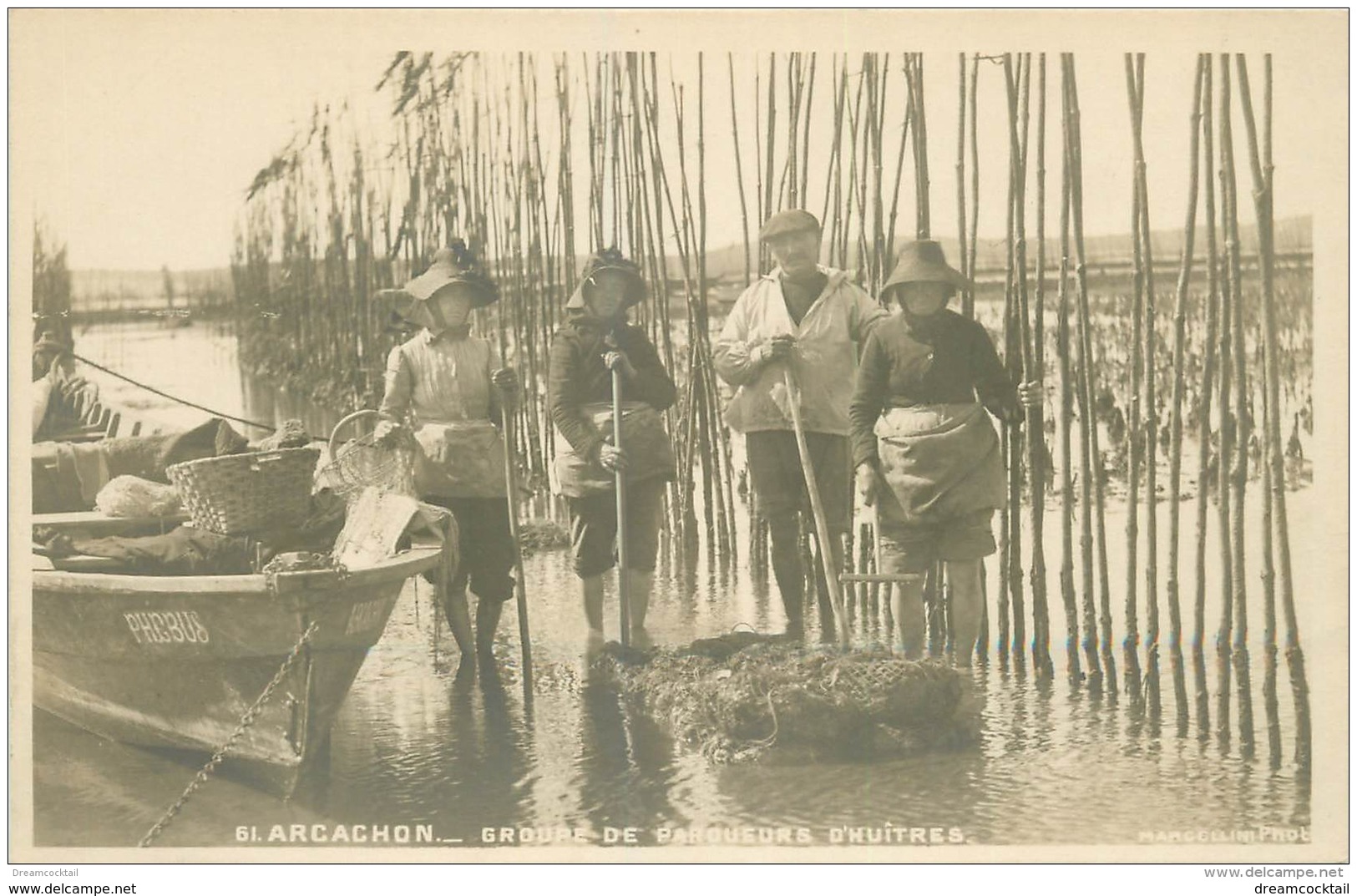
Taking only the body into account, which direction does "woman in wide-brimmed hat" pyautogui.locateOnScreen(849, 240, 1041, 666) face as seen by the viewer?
toward the camera

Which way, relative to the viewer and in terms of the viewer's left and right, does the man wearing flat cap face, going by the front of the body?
facing the viewer

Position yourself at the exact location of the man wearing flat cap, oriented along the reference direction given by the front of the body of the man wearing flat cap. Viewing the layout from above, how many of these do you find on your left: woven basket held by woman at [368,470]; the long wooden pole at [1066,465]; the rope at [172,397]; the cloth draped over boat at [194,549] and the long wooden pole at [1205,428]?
2

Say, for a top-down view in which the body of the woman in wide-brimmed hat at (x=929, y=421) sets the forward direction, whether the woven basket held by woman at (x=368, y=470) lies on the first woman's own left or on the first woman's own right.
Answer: on the first woman's own right

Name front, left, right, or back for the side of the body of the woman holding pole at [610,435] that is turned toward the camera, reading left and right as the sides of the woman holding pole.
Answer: front

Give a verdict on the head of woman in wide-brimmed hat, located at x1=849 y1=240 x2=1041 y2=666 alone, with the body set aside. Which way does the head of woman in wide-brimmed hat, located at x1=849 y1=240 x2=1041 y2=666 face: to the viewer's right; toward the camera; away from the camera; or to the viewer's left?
toward the camera

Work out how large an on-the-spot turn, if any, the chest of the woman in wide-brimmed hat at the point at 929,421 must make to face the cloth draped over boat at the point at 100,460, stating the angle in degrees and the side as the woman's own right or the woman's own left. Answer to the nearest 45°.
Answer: approximately 90° to the woman's own right

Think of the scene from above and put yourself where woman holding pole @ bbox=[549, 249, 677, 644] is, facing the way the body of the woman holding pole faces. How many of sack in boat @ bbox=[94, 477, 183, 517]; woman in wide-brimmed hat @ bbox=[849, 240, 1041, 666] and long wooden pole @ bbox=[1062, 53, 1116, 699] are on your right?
1

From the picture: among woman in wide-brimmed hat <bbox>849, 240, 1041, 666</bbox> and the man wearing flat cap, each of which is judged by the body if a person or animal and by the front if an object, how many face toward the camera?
2

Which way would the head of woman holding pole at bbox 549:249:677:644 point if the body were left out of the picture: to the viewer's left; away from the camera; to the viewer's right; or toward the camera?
toward the camera

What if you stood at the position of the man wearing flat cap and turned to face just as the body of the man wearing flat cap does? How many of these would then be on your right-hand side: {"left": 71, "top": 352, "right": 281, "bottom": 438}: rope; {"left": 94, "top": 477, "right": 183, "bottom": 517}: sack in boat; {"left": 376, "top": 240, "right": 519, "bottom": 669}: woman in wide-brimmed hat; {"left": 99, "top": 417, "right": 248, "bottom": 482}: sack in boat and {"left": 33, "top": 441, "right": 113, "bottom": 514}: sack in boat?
5
